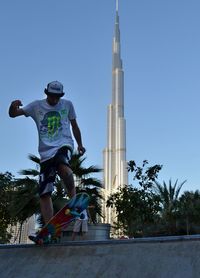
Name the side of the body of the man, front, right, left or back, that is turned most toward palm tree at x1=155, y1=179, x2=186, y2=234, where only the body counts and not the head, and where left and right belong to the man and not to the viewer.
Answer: back

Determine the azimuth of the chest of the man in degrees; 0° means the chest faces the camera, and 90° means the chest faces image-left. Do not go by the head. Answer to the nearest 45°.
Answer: approximately 0°

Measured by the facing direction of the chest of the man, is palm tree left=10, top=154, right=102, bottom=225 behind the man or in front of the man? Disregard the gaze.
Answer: behind

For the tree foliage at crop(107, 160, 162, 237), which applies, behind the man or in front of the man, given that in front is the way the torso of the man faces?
behind
